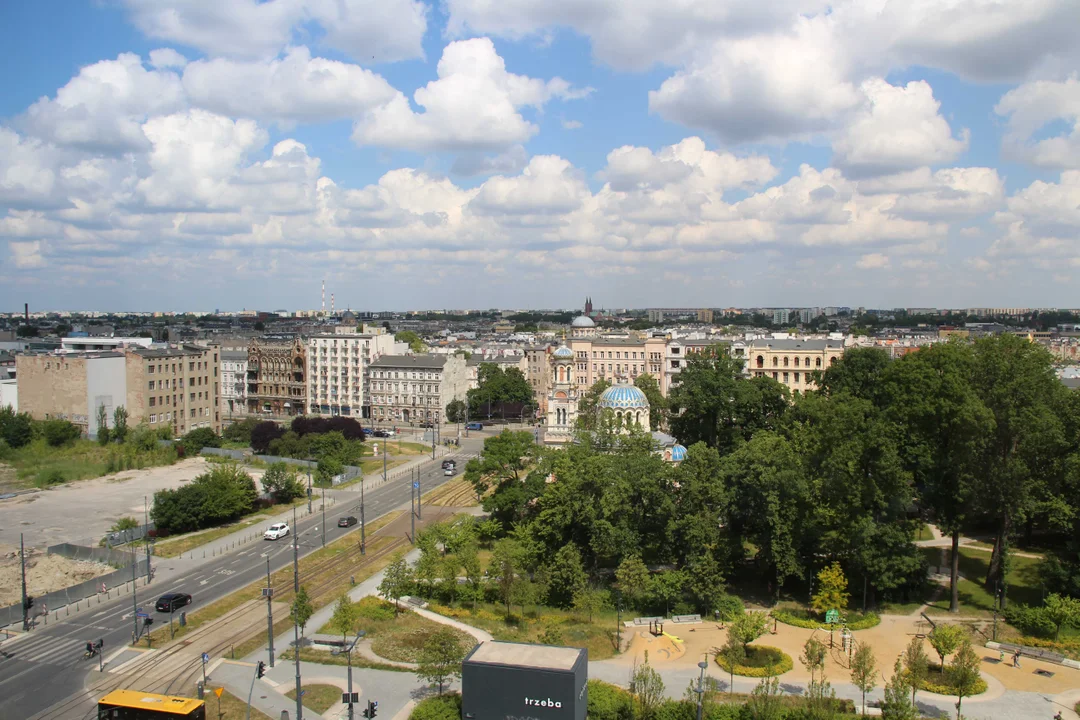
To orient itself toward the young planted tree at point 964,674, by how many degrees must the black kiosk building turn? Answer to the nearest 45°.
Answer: approximately 90° to its left

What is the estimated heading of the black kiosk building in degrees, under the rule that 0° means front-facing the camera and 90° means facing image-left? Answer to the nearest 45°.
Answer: approximately 0°

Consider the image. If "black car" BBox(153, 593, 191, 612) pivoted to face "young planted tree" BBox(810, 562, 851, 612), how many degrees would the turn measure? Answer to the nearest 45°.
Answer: approximately 90° to its right

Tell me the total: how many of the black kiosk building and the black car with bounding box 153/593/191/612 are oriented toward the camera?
1

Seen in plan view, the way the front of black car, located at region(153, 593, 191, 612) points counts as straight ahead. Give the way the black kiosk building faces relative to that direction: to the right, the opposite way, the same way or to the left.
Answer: the opposite way

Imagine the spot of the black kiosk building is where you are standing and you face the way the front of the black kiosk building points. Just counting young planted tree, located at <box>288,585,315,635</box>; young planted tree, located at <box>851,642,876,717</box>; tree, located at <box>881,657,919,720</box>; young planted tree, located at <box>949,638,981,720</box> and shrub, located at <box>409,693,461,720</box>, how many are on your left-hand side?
3

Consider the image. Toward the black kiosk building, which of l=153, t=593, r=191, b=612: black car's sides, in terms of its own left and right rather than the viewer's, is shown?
right

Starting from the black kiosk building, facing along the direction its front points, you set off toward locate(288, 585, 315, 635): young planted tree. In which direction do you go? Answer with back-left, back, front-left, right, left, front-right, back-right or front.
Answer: back-right

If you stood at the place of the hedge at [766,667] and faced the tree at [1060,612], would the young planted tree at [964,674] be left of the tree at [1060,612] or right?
right

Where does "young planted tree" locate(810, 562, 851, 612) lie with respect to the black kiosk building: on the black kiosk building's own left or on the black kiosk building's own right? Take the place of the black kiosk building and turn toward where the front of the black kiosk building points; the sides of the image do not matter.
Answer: on the black kiosk building's own left

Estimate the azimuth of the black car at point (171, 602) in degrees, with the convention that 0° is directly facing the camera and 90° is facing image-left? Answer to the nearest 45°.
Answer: approximately 225°

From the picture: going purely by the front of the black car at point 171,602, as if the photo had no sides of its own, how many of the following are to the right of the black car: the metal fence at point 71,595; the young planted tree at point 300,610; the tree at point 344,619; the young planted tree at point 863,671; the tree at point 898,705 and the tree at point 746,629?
5

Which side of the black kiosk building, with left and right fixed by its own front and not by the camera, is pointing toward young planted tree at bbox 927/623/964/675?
left

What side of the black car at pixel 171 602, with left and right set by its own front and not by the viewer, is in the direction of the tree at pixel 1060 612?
right

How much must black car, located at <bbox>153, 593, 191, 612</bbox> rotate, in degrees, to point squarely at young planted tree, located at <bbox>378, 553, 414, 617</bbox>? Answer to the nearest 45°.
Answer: approximately 90° to its right
